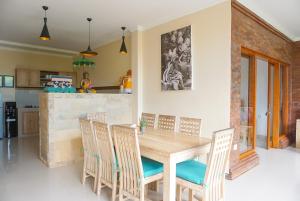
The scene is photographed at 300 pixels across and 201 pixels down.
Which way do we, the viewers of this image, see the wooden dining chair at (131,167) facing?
facing away from the viewer and to the right of the viewer

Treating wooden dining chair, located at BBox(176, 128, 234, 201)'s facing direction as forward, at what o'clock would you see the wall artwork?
The wall artwork is roughly at 1 o'clock from the wooden dining chair.

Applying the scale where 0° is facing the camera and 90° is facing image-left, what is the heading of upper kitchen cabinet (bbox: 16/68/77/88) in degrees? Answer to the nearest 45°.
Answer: approximately 315°

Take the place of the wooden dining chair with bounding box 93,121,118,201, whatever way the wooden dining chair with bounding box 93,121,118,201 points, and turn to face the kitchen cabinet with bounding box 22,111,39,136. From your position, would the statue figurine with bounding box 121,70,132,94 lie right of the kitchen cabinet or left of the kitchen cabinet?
right

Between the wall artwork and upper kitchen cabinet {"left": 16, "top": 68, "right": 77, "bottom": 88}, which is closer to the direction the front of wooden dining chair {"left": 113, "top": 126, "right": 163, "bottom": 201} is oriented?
the wall artwork

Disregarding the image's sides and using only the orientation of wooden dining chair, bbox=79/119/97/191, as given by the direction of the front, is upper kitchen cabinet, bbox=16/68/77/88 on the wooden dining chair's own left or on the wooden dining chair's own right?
on the wooden dining chair's own left

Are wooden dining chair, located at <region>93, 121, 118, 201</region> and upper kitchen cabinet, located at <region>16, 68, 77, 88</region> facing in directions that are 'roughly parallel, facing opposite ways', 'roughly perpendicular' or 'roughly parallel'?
roughly perpendicular

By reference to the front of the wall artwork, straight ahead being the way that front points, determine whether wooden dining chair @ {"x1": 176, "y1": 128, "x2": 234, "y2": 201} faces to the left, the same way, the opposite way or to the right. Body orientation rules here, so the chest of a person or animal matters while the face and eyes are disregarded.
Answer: to the right
